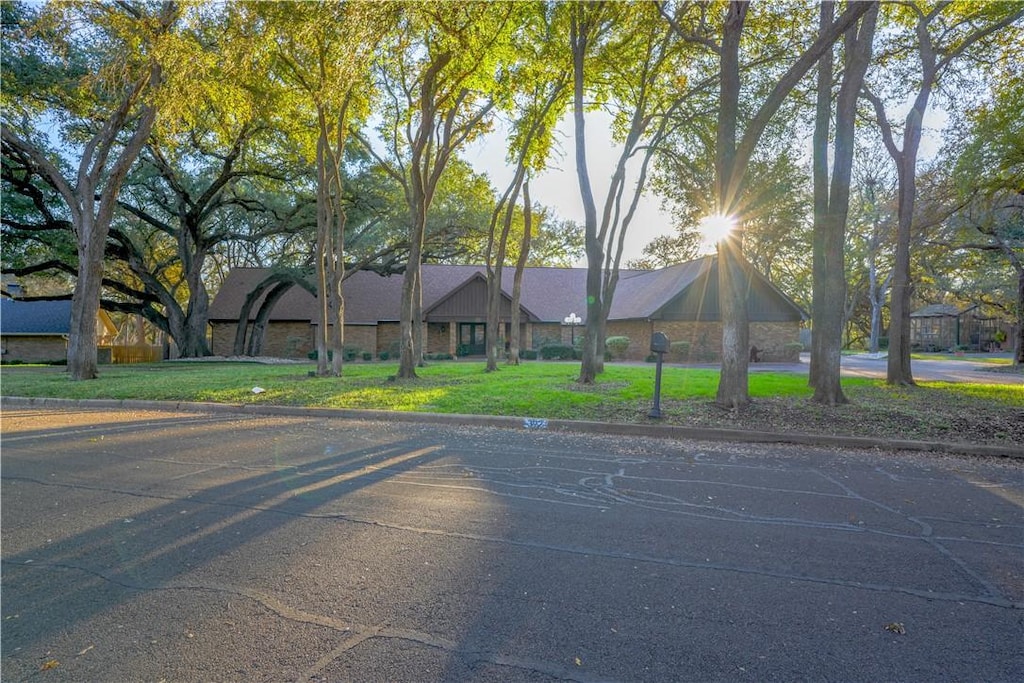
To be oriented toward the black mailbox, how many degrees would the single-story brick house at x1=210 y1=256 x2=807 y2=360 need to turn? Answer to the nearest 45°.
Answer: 0° — it already faces it

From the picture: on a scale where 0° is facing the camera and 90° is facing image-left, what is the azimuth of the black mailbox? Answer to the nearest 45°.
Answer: approximately 0°

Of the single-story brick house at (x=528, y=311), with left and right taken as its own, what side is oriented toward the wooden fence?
right

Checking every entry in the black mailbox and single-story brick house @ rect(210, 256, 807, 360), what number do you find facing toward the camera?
2

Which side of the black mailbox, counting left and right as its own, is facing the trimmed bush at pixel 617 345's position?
back

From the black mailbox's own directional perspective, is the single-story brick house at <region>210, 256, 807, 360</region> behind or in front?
behind

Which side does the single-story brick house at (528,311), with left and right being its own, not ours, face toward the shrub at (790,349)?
left

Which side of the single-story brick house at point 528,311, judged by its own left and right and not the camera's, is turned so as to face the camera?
front

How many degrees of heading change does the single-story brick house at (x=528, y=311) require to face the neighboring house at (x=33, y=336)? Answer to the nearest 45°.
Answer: approximately 90° to its right

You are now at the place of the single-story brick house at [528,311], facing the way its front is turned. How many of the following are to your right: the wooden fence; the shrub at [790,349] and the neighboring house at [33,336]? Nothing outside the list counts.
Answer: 2
